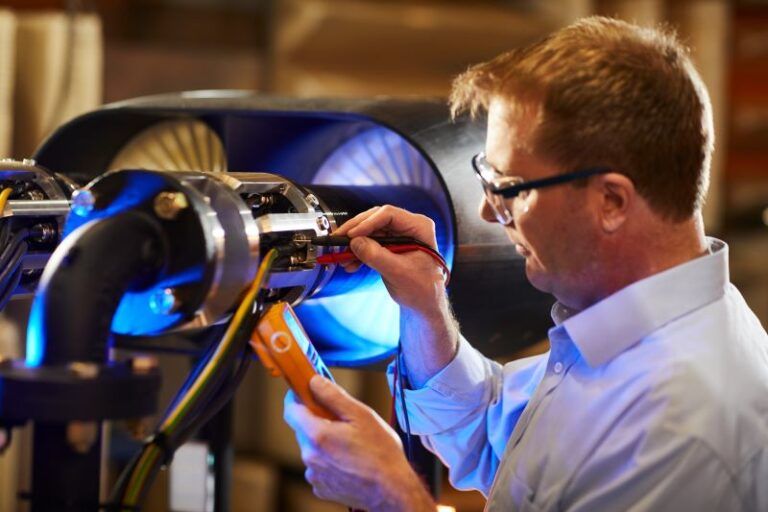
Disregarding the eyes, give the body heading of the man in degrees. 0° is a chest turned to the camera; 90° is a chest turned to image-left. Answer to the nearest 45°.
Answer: approximately 90°

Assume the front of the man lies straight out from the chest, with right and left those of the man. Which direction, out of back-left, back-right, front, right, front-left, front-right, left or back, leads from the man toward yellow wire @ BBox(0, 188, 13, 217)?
front

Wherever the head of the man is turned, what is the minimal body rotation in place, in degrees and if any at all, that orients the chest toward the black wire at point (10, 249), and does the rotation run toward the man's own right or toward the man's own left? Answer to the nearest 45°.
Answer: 0° — they already face it

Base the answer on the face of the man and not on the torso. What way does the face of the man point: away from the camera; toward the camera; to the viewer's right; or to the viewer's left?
to the viewer's left

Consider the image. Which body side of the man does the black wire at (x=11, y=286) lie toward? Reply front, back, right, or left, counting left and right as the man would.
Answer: front
